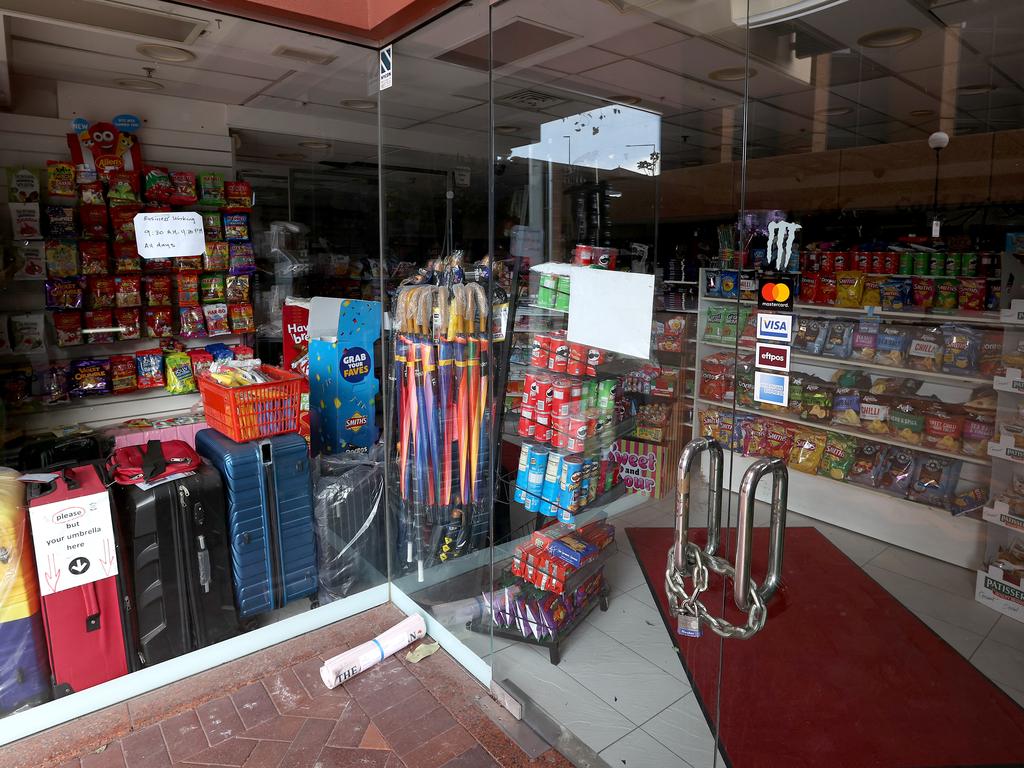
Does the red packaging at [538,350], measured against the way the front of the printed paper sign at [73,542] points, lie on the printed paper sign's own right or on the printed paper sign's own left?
on the printed paper sign's own left

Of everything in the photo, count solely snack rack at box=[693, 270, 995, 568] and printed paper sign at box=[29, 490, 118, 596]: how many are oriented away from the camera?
0

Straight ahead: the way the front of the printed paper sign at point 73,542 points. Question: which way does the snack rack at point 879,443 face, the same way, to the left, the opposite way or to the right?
to the right

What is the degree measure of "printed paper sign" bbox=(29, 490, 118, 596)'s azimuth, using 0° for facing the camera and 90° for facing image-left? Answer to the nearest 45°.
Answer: approximately 0°

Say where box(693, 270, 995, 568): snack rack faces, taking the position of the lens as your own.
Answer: facing the viewer and to the left of the viewer

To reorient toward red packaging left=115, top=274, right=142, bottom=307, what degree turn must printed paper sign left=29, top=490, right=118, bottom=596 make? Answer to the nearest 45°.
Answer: approximately 180°

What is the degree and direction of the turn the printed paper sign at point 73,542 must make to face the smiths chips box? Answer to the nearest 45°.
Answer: approximately 135° to its left
